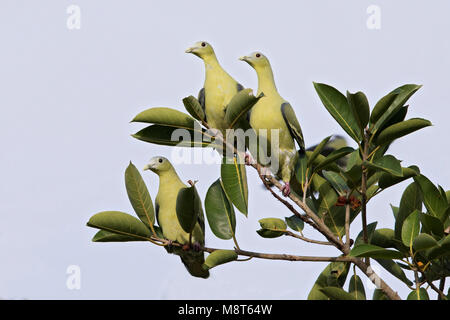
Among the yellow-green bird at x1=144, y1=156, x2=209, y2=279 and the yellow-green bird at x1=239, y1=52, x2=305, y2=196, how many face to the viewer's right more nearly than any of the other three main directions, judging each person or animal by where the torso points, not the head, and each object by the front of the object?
0

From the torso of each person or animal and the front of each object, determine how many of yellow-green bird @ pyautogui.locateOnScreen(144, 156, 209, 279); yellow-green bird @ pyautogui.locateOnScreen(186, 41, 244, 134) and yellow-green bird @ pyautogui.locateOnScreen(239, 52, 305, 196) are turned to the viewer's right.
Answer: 0

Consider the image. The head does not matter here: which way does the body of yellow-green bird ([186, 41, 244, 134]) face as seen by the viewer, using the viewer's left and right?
facing the viewer and to the left of the viewer

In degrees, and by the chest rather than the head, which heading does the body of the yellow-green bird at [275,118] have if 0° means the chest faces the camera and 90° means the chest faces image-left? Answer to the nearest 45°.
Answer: approximately 45°

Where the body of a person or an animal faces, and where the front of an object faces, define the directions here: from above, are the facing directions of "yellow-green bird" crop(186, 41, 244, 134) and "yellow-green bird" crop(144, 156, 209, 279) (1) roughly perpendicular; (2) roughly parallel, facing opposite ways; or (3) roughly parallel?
roughly parallel

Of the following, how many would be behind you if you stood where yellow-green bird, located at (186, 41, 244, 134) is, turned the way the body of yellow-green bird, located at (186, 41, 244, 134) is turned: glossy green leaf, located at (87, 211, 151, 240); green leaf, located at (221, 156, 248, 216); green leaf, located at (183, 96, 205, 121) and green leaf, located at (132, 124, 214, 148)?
0

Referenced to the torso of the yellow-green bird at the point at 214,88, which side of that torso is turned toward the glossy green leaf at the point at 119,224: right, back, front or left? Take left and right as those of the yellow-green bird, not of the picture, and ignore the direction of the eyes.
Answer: right

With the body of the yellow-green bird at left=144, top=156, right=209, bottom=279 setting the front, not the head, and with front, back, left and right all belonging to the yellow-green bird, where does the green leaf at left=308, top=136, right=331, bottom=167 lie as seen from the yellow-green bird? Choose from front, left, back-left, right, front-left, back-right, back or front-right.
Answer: left

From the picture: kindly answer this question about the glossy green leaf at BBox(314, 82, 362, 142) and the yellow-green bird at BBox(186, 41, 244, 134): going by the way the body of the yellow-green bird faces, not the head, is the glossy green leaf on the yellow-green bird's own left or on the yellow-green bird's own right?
on the yellow-green bird's own left

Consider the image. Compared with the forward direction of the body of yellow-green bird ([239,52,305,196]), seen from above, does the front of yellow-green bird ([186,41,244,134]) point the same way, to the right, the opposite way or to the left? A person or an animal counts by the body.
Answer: the same way

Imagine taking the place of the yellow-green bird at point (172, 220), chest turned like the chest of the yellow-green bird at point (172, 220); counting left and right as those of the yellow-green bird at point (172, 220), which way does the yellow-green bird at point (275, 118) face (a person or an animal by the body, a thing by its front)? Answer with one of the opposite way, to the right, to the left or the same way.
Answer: the same way
